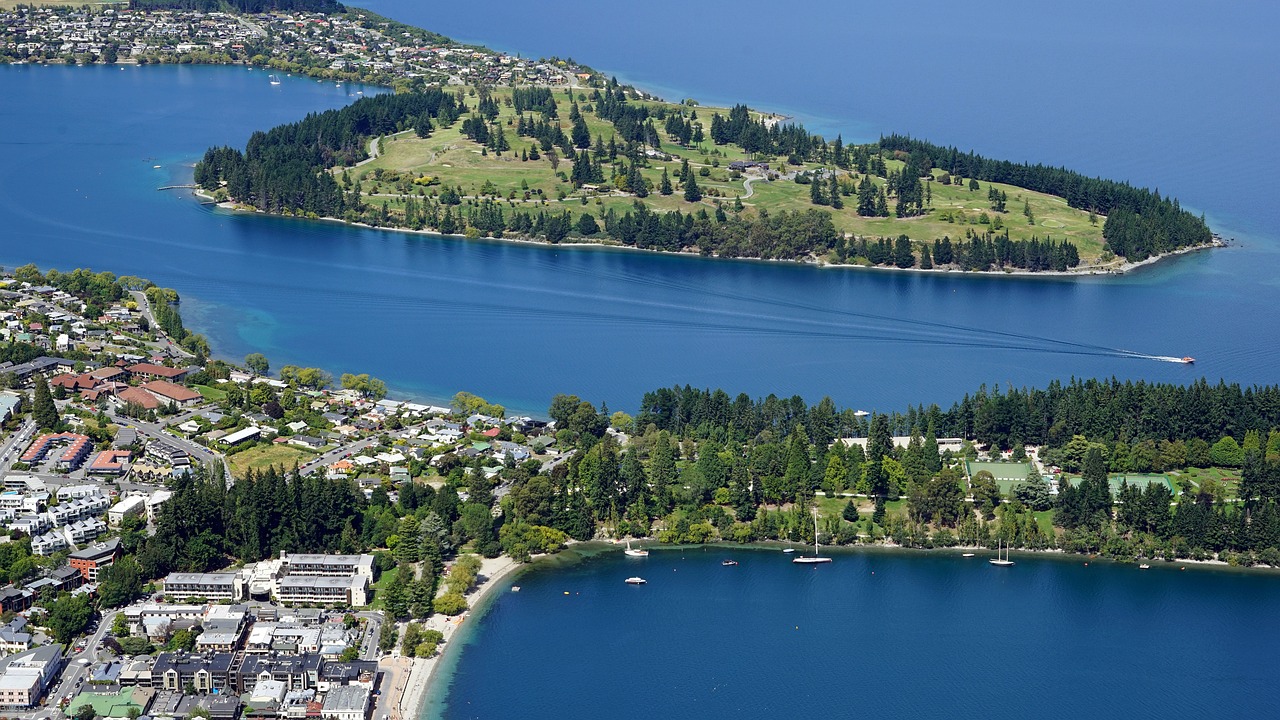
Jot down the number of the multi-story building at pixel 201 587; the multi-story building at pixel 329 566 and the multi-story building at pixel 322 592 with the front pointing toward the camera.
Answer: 3

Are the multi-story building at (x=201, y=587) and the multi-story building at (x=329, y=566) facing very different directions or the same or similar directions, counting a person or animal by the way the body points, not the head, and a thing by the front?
same or similar directions

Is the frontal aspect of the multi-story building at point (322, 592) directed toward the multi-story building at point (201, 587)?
no

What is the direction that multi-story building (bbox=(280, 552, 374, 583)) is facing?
toward the camera

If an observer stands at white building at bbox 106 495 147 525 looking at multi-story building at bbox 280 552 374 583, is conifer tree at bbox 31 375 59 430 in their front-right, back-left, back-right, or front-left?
back-left

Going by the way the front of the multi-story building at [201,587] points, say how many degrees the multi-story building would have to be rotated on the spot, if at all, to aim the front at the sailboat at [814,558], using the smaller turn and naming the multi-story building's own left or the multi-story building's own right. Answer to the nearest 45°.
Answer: approximately 90° to the multi-story building's own left

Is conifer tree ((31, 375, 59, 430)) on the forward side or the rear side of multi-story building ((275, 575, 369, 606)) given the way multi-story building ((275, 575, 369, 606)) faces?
on the rear side

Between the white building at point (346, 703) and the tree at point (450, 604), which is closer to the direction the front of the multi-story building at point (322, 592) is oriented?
the white building

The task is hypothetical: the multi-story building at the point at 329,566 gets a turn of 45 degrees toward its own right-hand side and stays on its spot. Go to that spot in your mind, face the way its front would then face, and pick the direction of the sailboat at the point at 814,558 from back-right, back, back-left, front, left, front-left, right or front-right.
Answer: back-left

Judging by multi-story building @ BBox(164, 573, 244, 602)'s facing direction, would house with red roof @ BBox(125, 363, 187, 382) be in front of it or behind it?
behind

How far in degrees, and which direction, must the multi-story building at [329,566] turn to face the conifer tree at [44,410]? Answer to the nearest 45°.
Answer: approximately 135° to its right

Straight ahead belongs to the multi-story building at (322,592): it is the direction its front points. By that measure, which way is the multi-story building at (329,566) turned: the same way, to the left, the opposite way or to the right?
the same way

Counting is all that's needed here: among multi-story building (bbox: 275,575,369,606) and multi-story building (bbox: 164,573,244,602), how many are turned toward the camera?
2

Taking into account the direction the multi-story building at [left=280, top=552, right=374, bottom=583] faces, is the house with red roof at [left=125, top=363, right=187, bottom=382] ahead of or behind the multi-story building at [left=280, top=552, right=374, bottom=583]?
behind

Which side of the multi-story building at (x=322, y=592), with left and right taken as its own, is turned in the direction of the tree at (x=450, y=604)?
left

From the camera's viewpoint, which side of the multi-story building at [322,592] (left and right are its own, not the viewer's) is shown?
front

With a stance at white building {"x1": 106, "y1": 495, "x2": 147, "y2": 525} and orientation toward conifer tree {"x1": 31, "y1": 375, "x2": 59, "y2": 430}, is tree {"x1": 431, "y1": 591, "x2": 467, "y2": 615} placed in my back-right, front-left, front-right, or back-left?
back-right

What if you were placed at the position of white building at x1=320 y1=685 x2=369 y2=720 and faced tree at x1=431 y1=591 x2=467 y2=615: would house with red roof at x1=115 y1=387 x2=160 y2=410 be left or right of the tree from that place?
left

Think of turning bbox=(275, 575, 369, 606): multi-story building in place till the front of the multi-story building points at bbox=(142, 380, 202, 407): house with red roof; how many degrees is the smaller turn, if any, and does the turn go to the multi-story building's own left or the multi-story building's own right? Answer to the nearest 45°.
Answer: approximately 180°

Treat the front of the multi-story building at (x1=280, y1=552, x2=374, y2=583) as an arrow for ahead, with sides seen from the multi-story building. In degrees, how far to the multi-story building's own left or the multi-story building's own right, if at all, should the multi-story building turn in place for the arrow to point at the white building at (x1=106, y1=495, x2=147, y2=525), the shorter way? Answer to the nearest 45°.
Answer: approximately 135° to the multi-story building's own right

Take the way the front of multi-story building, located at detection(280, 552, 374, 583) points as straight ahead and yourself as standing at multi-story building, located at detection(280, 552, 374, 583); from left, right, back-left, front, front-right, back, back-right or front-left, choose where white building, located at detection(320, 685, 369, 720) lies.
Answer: front
